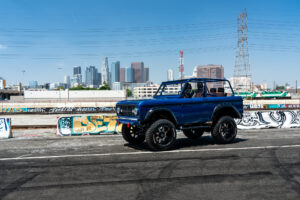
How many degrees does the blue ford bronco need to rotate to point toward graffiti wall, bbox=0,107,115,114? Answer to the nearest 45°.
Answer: approximately 90° to its right

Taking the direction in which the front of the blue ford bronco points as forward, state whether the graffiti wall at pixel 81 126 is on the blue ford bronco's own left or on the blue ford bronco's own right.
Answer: on the blue ford bronco's own right

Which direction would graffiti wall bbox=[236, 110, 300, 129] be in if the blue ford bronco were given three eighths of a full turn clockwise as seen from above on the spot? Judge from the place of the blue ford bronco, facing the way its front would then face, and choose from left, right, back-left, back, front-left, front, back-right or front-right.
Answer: front-right

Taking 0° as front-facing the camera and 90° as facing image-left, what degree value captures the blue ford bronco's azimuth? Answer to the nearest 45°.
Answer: approximately 45°

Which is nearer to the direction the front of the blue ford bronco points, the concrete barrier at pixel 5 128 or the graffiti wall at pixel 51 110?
the concrete barrier
